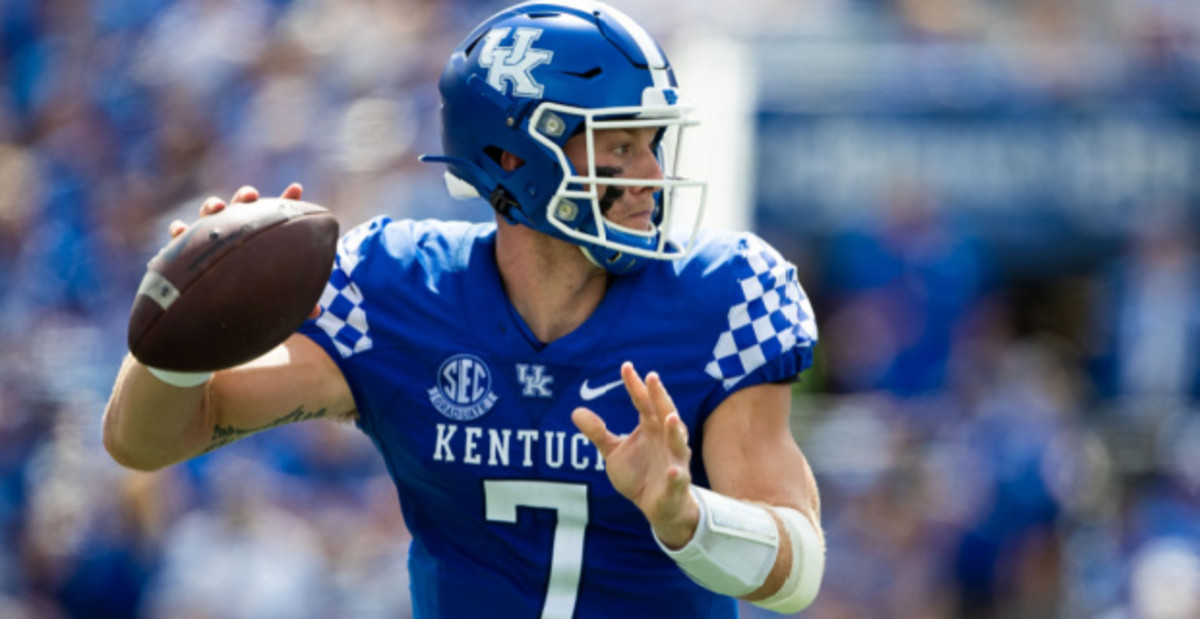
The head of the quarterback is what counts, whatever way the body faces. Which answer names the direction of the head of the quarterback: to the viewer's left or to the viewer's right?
to the viewer's right

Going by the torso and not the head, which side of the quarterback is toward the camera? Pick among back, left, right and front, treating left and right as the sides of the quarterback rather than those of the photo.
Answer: front
